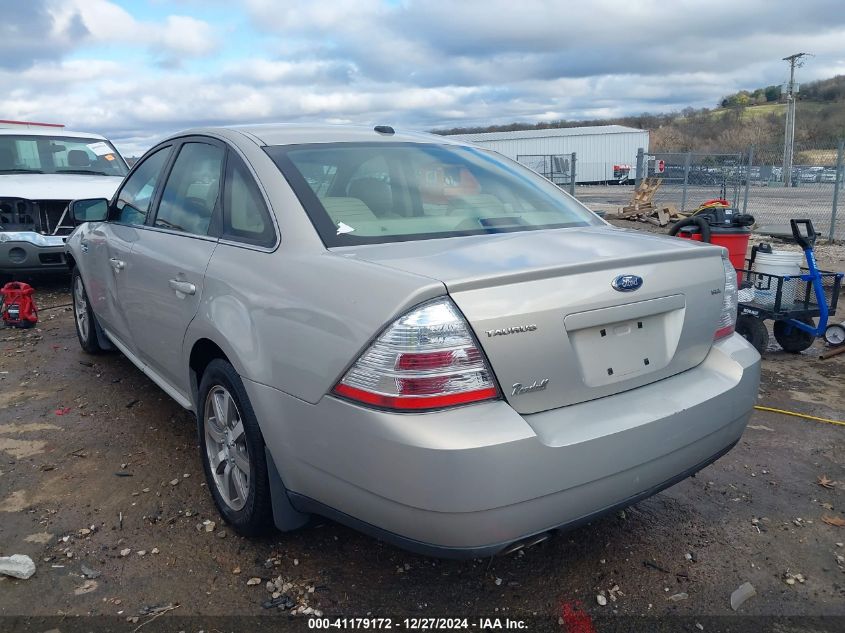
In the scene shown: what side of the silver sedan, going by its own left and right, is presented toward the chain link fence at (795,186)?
right

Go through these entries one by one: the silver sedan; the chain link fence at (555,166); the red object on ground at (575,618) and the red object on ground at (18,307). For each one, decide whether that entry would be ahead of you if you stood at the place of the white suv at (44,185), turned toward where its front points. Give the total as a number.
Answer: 3

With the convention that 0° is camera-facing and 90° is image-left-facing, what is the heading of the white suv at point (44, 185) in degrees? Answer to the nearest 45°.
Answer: approximately 0°

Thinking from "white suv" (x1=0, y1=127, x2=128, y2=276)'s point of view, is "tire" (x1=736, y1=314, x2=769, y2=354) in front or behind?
in front

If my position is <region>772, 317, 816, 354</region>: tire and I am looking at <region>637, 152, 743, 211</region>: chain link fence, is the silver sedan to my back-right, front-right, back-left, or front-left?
back-left

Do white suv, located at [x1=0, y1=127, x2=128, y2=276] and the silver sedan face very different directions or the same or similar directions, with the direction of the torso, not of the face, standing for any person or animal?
very different directions

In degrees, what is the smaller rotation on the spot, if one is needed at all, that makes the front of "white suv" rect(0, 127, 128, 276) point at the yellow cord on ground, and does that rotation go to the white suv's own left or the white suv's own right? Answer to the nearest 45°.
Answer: approximately 45° to the white suv's own left

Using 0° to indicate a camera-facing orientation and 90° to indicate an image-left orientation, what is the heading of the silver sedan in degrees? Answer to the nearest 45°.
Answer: approximately 135°

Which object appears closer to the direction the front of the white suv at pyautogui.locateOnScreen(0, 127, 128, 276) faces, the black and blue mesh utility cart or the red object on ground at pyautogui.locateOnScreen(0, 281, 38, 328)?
the red object on ground

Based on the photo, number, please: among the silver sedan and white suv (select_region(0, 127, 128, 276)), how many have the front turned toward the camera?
1
